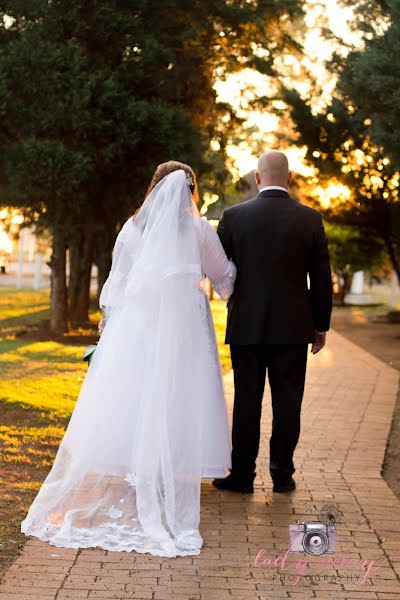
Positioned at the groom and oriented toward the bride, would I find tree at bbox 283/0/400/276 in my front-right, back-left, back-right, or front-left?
back-right

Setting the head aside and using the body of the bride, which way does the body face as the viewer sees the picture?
away from the camera

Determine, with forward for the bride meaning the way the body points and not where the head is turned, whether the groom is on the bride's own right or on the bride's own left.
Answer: on the bride's own right

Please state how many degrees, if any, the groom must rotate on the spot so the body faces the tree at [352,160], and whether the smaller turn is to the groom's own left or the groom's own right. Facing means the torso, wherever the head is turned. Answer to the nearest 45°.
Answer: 0° — they already face it

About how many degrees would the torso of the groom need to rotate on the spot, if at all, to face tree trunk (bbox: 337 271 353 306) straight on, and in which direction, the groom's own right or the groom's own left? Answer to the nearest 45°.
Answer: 0° — they already face it

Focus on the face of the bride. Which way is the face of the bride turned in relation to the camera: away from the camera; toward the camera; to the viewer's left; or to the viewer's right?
away from the camera

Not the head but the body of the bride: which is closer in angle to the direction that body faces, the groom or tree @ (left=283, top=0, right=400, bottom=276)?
the tree

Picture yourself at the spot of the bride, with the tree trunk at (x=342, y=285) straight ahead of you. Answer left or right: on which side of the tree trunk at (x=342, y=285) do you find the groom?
right

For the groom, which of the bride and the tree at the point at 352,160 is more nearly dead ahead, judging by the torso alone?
the tree

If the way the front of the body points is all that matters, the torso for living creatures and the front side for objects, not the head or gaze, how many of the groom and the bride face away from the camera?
2

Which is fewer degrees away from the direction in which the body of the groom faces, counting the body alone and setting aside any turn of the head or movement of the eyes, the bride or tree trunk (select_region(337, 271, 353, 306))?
the tree trunk

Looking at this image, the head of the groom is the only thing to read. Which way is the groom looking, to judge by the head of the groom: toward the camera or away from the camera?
away from the camera

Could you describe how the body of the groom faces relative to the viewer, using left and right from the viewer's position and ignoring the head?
facing away from the viewer
